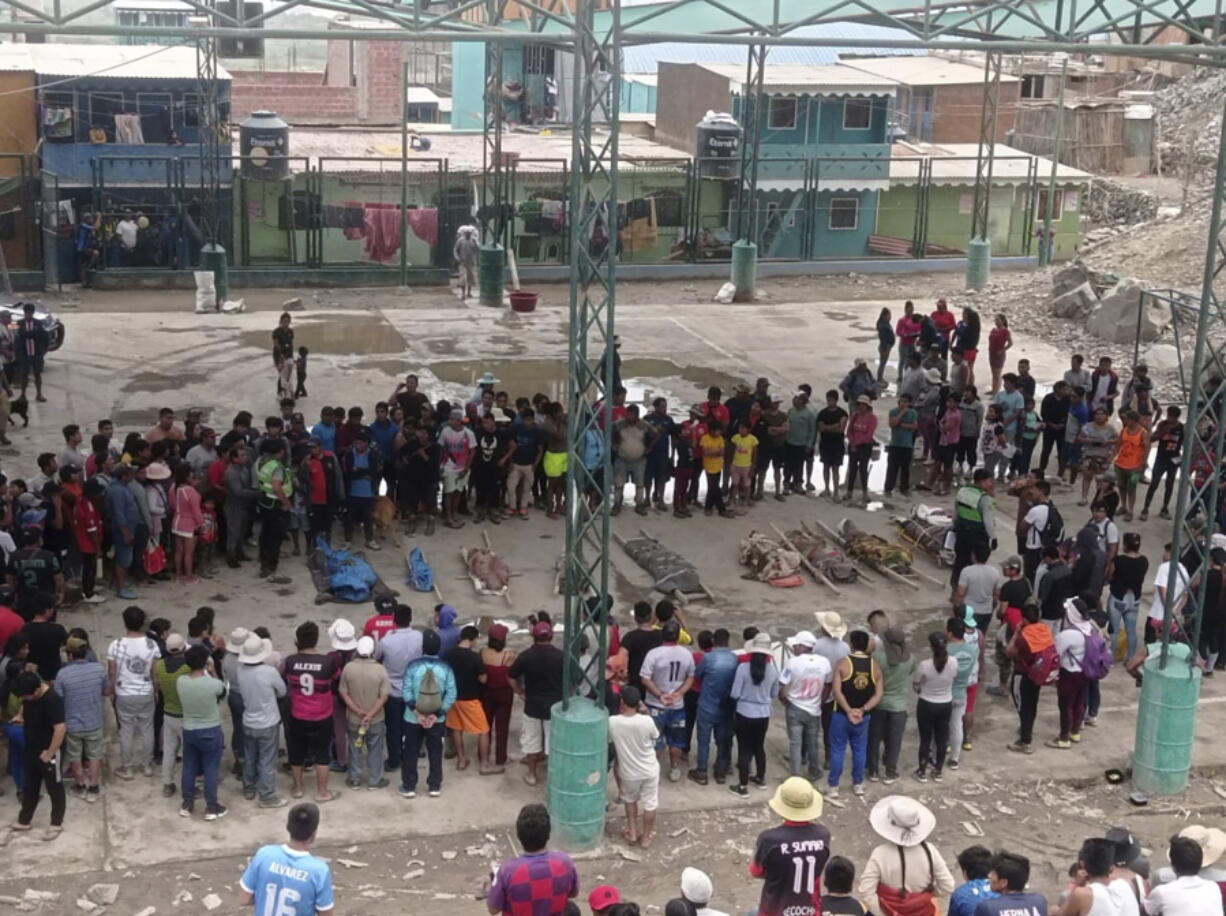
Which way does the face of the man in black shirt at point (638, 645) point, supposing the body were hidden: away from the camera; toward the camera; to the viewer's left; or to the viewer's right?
away from the camera

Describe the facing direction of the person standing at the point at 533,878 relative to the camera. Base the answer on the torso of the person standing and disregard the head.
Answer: away from the camera

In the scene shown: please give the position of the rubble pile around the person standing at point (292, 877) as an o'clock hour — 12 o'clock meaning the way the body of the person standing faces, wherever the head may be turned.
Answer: The rubble pile is roughly at 1 o'clock from the person standing.

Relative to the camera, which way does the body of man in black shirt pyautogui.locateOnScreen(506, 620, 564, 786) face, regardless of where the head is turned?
away from the camera

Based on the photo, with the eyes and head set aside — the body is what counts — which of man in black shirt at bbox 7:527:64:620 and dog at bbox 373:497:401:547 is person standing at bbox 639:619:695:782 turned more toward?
the dog

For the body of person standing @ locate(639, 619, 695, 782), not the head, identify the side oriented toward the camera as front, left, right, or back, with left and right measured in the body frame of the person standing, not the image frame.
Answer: back

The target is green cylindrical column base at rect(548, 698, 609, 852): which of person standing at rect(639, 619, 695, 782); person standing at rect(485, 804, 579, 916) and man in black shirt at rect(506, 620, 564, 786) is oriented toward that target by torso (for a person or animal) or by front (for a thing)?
person standing at rect(485, 804, 579, 916)

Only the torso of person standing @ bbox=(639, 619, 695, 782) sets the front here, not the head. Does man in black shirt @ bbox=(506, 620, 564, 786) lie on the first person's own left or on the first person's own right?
on the first person's own left

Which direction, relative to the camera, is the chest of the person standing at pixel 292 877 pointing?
away from the camera

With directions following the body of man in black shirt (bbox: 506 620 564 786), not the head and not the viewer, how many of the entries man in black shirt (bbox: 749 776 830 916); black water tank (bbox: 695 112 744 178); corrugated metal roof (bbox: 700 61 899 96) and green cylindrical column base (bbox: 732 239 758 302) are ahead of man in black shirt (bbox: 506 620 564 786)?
3

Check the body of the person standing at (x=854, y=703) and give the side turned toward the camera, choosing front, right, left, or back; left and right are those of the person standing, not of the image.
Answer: back

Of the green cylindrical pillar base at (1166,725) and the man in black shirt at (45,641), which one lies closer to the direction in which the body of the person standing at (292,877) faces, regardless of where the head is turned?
the man in black shirt

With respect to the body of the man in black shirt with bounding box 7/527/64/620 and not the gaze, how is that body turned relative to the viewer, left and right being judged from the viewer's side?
facing away from the viewer and to the right of the viewer

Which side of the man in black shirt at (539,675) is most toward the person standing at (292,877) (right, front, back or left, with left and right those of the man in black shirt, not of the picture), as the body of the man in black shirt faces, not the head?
back

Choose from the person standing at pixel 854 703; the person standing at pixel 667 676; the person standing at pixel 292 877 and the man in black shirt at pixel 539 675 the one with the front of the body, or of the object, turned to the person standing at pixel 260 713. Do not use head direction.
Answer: the person standing at pixel 292 877

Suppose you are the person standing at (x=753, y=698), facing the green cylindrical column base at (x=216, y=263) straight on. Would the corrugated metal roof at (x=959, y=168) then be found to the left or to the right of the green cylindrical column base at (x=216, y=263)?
right

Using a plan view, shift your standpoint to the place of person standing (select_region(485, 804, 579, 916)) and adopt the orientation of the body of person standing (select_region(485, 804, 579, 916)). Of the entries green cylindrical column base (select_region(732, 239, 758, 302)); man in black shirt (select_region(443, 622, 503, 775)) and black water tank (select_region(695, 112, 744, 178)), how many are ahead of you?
3
